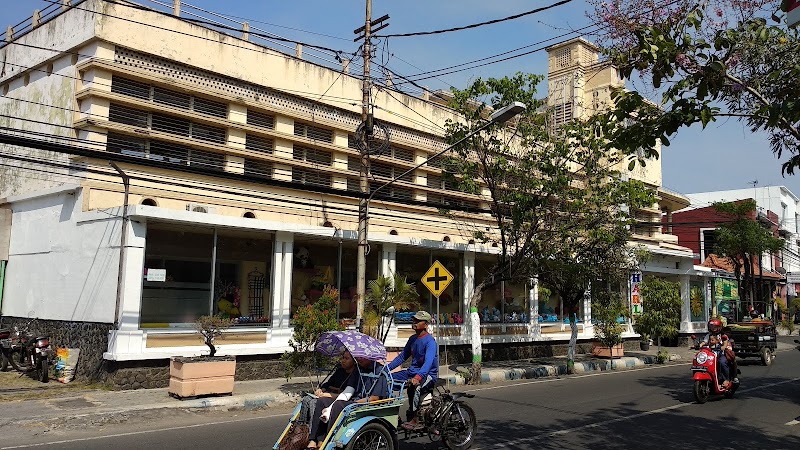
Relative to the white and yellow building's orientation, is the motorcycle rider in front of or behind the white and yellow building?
in front

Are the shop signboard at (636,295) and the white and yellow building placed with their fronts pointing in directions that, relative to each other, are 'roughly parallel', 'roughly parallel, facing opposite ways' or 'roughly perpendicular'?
roughly perpendicular

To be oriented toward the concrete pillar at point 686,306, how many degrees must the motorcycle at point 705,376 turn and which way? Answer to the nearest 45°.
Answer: approximately 135° to its right

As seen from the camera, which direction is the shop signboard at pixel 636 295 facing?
toward the camera

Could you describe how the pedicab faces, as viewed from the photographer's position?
facing the viewer and to the left of the viewer

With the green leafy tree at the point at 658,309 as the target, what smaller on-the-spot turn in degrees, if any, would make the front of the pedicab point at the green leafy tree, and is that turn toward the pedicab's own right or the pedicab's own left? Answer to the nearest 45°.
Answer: approximately 180°

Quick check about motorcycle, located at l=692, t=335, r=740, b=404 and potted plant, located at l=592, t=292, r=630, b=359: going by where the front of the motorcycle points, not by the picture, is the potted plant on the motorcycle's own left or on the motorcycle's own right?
on the motorcycle's own right

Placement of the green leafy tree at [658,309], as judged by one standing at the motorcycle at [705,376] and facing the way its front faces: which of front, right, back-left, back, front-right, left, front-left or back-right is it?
back-right

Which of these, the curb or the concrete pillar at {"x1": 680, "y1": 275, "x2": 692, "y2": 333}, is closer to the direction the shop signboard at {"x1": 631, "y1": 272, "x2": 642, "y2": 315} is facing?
the curb

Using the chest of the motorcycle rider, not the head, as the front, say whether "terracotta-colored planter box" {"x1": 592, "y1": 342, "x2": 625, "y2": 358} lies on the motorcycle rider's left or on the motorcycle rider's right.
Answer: on the motorcycle rider's right

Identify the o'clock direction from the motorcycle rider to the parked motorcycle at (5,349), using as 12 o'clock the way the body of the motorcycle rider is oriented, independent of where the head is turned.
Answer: The parked motorcycle is roughly at 1 o'clock from the motorcycle rider.

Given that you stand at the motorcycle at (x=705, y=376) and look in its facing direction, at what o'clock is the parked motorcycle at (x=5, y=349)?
The parked motorcycle is roughly at 1 o'clock from the motorcycle.

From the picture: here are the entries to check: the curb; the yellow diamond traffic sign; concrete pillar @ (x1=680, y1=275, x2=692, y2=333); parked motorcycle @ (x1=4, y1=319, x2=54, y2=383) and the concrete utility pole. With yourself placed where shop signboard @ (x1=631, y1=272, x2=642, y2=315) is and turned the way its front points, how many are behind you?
1
